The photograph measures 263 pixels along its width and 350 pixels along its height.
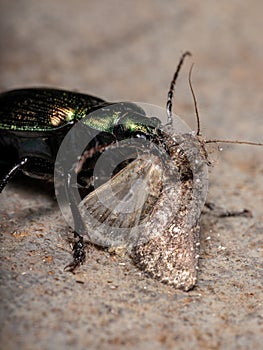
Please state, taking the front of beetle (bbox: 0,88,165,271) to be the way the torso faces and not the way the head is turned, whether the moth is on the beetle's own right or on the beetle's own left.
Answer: on the beetle's own right

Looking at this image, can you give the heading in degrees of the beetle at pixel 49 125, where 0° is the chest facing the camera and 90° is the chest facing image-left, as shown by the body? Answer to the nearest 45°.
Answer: approximately 270°
